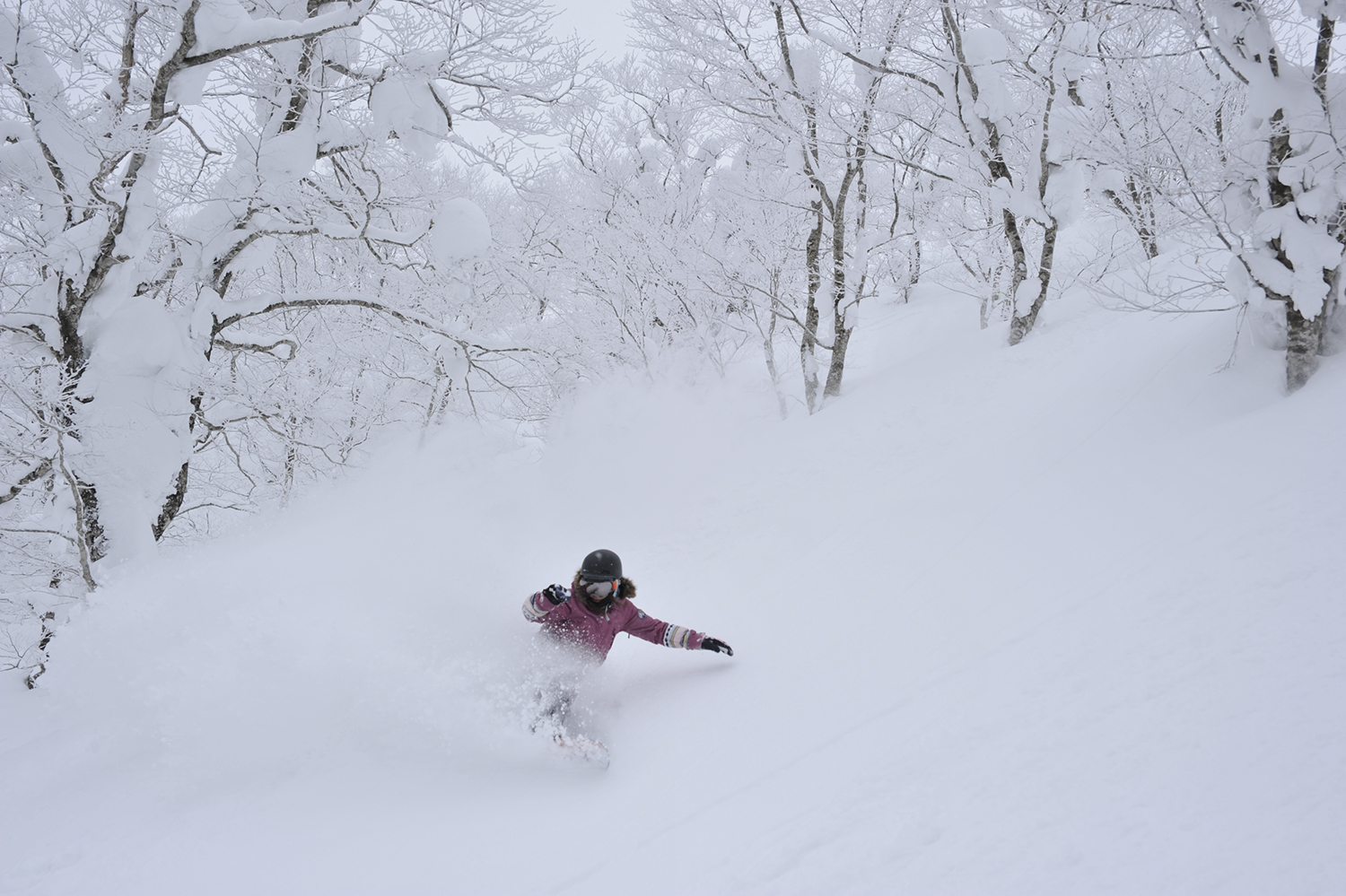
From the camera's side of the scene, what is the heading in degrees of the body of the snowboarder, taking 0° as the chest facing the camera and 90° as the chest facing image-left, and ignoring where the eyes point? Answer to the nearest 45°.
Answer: approximately 0°

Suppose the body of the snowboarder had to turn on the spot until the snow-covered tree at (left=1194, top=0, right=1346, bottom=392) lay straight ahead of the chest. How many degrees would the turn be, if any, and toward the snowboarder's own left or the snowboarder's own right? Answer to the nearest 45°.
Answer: approximately 90° to the snowboarder's own left
